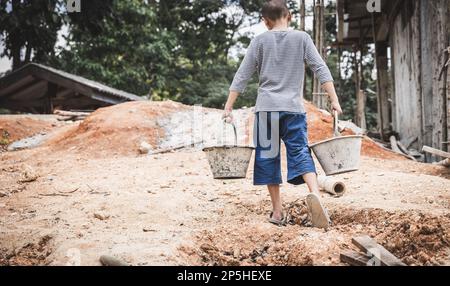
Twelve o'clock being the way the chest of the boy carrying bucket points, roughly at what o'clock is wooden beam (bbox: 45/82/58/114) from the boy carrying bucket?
The wooden beam is roughly at 11 o'clock from the boy carrying bucket.

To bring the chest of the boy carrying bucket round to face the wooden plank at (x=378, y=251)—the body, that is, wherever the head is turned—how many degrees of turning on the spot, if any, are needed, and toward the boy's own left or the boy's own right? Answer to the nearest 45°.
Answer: approximately 135° to the boy's own right

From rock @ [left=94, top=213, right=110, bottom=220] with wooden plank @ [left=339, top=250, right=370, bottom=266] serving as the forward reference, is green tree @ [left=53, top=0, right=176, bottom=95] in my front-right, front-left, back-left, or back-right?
back-left

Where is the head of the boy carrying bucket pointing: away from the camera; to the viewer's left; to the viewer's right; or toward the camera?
away from the camera

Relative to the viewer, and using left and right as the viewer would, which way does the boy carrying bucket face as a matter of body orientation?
facing away from the viewer

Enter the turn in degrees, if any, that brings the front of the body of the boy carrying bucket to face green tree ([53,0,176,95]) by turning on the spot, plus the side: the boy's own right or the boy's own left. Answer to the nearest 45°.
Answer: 0° — they already face it

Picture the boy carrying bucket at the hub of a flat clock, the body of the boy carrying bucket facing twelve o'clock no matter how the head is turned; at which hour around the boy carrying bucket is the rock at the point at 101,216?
The rock is roughly at 9 o'clock from the boy carrying bucket.

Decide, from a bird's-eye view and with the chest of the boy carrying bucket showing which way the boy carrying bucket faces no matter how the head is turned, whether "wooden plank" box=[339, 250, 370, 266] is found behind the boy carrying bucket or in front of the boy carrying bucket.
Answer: behind
